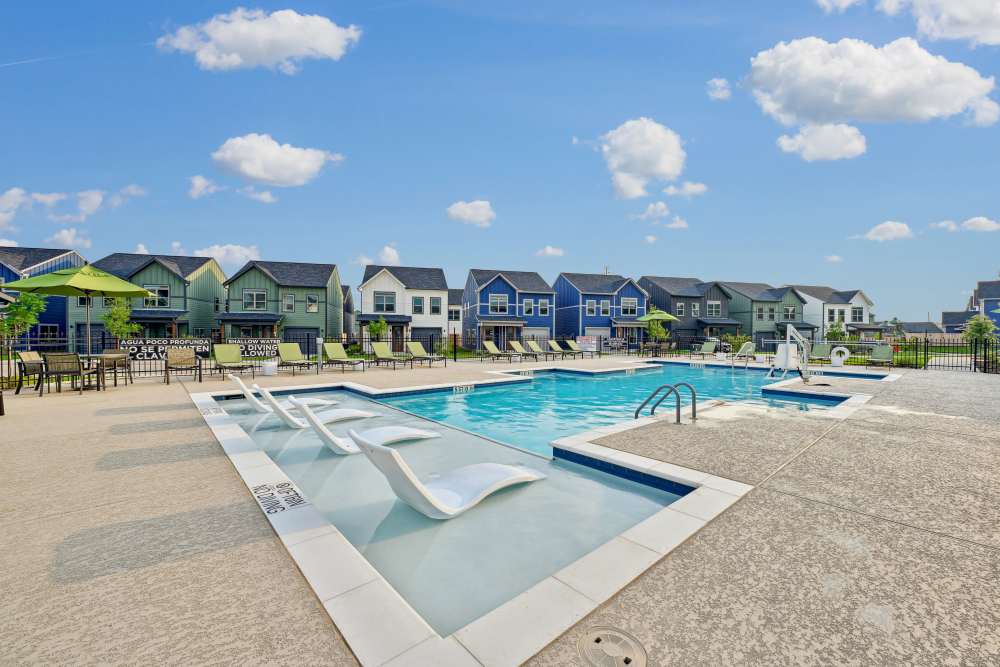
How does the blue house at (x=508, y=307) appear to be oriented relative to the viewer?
toward the camera

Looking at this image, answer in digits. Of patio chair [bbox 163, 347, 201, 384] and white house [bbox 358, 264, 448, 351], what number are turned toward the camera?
2

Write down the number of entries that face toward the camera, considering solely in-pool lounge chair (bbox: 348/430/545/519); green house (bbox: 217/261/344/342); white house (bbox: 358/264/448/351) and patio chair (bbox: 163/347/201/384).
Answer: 3

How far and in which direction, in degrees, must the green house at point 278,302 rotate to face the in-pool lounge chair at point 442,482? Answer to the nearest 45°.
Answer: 0° — it already faces it

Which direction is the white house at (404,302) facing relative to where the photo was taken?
toward the camera

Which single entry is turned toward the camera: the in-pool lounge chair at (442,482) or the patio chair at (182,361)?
the patio chair

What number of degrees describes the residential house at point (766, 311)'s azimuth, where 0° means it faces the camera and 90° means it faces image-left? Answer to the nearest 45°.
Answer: approximately 315°

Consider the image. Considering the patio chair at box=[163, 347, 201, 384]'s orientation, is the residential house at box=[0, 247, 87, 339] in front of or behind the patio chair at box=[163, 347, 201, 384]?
behind

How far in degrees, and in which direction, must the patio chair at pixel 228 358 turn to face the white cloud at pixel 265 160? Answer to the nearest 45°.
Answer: approximately 135° to its left

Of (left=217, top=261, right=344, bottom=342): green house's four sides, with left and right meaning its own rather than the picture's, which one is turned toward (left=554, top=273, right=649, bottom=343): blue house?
left

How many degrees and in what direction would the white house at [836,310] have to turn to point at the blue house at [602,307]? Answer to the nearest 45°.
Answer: approximately 90° to its right

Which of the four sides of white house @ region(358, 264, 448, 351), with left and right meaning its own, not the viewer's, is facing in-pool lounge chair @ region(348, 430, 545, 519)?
front

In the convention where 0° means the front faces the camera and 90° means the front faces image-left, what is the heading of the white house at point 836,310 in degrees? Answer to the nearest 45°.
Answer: approximately 315°

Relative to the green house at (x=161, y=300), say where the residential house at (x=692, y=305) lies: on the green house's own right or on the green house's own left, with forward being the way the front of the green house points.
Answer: on the green house's own left

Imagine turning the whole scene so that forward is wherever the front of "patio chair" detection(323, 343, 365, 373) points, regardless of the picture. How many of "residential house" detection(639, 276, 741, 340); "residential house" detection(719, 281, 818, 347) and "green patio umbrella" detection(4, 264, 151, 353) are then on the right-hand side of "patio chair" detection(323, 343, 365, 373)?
1

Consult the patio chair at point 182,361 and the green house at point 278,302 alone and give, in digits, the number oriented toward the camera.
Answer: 2

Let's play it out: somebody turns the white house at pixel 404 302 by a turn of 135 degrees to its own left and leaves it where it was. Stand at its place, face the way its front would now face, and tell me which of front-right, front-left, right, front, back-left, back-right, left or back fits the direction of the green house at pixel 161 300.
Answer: back-left

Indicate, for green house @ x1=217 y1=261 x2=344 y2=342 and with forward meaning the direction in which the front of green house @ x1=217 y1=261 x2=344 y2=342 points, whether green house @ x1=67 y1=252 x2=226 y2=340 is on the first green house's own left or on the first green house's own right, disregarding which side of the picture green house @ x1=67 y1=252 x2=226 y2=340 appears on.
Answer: on the first green house's own right

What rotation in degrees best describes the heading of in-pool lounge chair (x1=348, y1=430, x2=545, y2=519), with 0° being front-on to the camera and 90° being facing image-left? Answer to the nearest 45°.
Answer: approximately 225°

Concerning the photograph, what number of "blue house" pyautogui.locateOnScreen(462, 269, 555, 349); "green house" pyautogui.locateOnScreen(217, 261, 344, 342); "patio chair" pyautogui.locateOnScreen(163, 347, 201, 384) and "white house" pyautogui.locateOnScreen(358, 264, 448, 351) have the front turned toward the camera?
4

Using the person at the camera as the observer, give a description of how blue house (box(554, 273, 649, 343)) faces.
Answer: facing the viewer and to the right of the viewer
